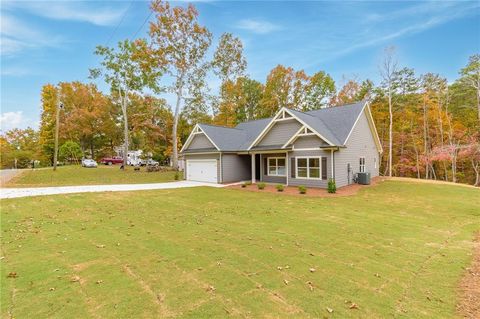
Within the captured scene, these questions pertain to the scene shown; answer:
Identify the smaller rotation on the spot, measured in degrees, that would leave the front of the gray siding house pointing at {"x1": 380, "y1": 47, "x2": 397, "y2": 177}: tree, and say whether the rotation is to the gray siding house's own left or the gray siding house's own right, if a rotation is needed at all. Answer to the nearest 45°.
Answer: approximately 180°

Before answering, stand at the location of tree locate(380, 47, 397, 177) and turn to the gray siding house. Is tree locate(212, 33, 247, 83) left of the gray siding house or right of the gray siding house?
right

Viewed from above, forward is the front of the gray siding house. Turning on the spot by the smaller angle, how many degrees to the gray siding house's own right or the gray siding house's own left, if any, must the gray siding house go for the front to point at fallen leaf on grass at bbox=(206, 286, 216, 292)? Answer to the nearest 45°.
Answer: approximately 45° to the gray siding house's own left

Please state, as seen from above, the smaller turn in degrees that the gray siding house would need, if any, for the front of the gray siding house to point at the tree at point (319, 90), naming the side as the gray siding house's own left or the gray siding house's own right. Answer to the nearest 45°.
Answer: approximately 135° to the gray siding house's own right

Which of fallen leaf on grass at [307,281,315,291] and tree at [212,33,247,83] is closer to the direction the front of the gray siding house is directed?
the fallen leaf on grass

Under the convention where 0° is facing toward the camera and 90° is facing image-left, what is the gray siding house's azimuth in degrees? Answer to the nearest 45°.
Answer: approximately 45°

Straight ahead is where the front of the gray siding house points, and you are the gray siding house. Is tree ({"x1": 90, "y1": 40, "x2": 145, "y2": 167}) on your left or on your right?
on your right

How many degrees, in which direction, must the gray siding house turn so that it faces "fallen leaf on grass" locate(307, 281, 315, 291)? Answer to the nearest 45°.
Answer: approximately 45° to its left

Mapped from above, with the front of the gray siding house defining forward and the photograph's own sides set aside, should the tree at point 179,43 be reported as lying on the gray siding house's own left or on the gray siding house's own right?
on the gray siding house's own right

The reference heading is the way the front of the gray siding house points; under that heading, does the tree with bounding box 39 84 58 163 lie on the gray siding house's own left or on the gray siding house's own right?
on the gray siding house's own right

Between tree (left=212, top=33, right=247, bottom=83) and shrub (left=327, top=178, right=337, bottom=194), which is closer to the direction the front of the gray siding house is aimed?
the shrub

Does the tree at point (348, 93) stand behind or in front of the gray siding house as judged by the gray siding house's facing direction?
behind
